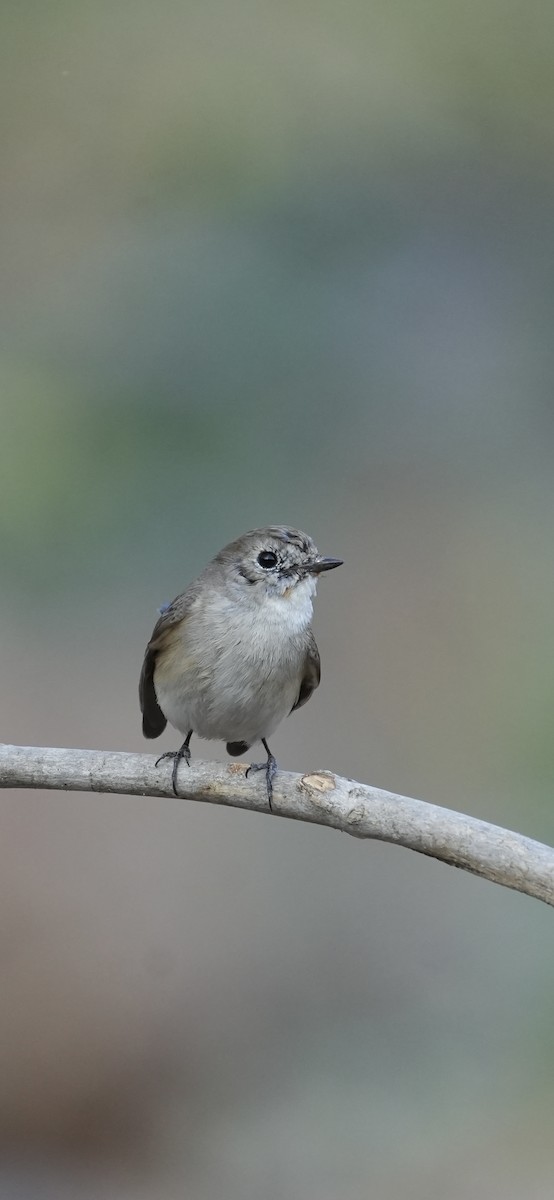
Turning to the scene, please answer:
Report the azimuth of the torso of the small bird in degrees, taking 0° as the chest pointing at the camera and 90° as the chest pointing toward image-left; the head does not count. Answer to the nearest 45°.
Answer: approximately 315°
